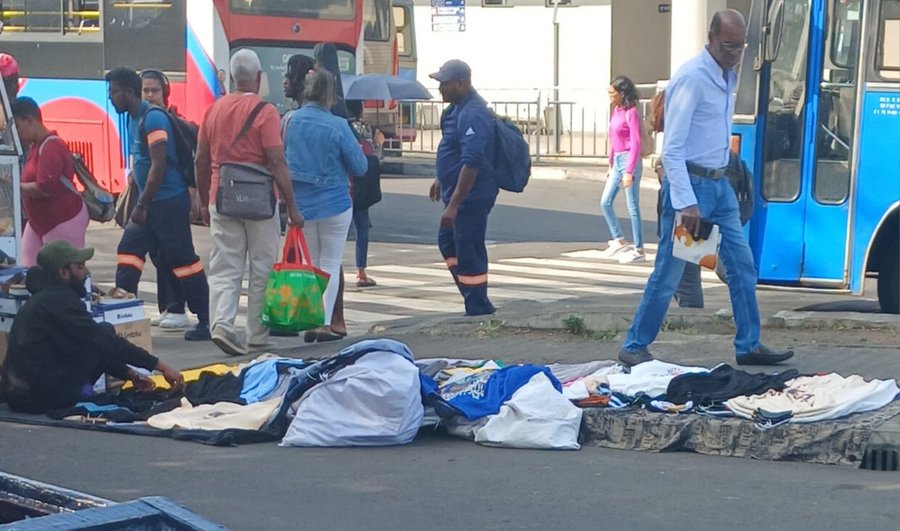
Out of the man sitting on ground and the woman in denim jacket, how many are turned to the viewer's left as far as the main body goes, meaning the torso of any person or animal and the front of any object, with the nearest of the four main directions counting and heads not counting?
0

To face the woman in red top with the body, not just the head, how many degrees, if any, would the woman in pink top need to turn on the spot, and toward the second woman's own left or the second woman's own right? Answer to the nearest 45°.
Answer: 0° — they already face them

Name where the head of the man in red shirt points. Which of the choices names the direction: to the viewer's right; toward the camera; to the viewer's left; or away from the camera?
away from the camera

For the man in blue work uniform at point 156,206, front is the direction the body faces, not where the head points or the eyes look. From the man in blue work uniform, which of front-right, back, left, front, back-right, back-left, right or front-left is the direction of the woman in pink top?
back-right

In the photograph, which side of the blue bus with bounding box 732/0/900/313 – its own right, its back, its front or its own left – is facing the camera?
left

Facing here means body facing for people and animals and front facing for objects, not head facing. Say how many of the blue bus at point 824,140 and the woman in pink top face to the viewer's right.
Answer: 0

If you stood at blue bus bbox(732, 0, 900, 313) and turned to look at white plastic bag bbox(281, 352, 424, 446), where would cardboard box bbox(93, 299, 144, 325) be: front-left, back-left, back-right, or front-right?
front-right

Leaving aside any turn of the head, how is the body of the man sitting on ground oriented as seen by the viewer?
to the viewer's right

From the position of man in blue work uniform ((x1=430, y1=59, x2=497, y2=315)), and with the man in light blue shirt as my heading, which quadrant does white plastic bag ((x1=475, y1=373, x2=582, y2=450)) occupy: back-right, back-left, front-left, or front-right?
front-right

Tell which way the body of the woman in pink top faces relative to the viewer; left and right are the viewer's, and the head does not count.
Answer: facing the viewer and to the left of the viewer

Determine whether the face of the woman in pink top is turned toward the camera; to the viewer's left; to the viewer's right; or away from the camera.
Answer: to the viewer's left

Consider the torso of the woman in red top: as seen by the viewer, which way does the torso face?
to the viewer's left

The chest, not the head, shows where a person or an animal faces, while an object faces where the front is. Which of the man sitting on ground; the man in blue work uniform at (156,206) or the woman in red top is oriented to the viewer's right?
the man sitting on ground

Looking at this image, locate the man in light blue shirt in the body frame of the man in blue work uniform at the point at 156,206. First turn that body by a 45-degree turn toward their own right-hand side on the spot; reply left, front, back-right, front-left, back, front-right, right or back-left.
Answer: back
